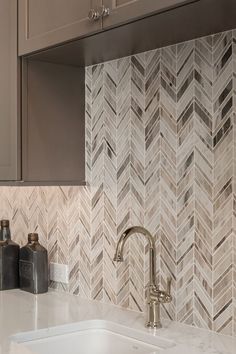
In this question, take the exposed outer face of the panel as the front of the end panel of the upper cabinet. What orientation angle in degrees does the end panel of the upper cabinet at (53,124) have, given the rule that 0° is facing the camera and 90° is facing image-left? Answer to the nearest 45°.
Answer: approximately 315°

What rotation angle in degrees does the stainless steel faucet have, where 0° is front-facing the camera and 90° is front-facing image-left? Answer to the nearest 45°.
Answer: approximately 45°
